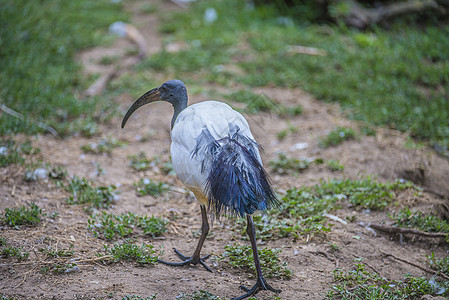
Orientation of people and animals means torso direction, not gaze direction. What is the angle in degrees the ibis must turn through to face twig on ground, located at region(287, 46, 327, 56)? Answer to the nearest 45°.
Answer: approximately 45° to its right

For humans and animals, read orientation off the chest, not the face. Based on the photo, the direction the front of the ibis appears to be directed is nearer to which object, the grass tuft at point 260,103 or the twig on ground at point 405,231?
the grass tuft

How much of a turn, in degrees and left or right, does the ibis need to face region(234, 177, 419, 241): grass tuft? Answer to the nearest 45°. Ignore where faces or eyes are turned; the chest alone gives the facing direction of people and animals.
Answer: approximately 90° to its right

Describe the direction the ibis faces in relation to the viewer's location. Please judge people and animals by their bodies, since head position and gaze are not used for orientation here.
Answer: facing away from the viewer and to the left of the viewer

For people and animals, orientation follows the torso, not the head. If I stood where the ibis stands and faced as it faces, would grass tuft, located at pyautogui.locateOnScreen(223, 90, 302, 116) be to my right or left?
on my right

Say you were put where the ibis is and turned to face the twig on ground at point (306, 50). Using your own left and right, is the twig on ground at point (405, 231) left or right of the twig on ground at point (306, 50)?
right

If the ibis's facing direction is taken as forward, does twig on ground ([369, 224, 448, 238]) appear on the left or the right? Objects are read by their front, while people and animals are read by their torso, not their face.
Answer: on its right
